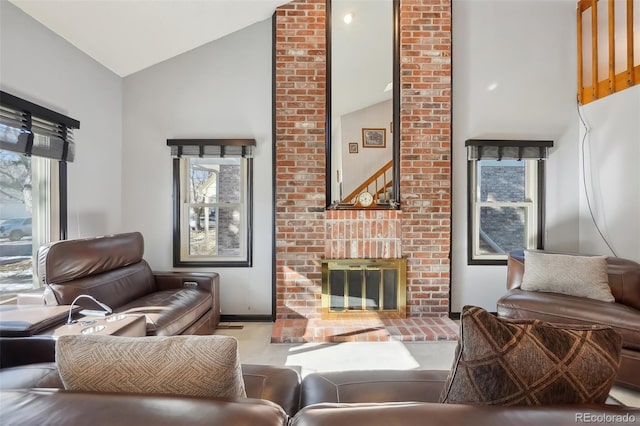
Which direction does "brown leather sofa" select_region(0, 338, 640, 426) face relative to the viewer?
away from the camera

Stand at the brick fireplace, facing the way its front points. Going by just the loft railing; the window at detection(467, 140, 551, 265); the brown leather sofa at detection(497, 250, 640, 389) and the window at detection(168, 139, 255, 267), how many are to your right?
1

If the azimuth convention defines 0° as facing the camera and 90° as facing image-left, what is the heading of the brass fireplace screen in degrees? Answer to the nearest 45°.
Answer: approximately 0°

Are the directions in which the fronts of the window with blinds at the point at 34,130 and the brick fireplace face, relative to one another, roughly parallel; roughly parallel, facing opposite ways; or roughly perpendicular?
roughly perpendicular

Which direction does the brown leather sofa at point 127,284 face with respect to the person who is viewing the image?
facing the viewer and to the right of the viewer

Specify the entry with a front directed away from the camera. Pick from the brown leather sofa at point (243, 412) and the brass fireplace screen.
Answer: the brown leather sofa

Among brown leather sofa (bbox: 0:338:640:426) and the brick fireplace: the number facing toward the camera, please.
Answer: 1

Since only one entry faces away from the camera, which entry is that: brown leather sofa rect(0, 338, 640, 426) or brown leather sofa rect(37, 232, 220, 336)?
brown leather sofa rect(0, 338, 640, 426)

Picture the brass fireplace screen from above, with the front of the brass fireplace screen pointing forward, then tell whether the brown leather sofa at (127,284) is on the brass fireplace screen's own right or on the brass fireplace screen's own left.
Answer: on the brass fireplace screen's own right

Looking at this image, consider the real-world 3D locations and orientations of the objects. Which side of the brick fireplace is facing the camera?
front

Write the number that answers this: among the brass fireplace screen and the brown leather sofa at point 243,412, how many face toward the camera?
1

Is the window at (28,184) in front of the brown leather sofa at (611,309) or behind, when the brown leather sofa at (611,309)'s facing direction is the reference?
in front

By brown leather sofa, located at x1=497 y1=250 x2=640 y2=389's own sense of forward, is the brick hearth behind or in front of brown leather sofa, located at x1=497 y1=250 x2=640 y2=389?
in front

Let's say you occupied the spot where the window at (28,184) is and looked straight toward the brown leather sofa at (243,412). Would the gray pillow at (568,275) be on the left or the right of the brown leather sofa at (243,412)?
left

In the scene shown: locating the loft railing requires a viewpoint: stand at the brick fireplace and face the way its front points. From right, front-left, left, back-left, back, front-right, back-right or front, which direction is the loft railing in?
left

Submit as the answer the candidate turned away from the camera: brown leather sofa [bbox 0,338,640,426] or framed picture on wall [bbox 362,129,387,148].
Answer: the brown leather sofa
